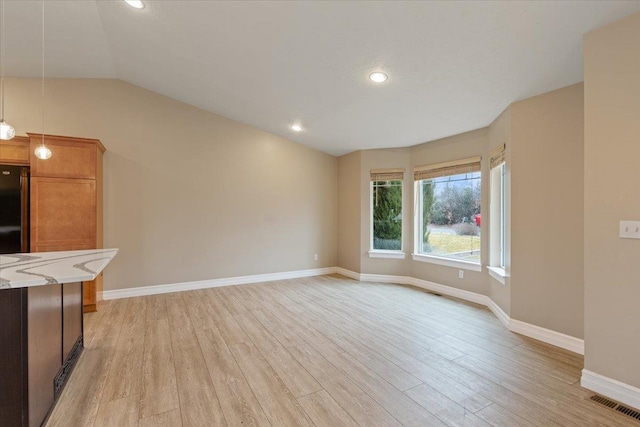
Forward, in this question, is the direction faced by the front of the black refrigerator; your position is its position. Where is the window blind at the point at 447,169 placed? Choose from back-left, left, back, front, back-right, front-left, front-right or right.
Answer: front-left

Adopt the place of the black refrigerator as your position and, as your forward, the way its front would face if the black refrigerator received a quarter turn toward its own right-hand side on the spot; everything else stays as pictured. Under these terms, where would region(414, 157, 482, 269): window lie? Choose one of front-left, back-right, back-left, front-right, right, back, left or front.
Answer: back-left

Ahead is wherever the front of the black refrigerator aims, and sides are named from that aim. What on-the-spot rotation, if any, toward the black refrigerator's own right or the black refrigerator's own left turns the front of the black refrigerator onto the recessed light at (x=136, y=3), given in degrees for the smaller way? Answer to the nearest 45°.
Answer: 0° — it already faces it

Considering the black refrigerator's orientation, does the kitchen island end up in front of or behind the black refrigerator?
in front

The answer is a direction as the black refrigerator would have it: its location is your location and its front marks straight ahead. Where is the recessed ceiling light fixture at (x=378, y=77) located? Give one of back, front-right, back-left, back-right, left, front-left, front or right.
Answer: front-left

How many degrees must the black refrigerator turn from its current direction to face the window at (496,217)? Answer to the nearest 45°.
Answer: approximately 45° to its left

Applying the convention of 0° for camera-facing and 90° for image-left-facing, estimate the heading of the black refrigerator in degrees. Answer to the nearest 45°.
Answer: approximately 0°

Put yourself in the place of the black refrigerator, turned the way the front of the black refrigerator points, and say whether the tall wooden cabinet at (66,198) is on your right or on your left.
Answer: on your left
